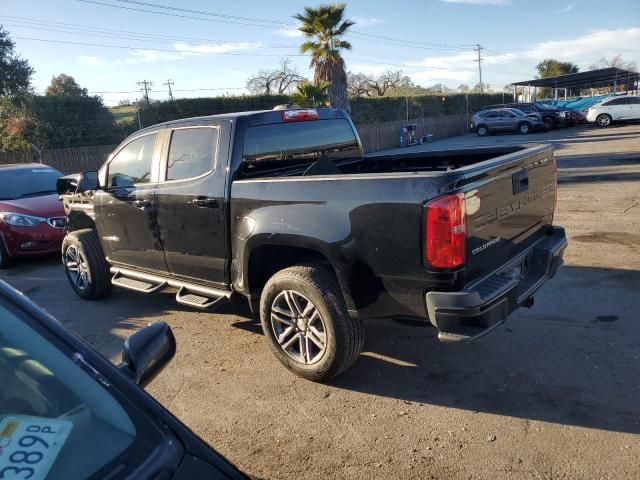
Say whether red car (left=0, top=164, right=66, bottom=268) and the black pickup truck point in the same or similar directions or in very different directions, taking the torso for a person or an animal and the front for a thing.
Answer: very different directions

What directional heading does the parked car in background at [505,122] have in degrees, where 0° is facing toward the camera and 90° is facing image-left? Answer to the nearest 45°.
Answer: approximately 315°

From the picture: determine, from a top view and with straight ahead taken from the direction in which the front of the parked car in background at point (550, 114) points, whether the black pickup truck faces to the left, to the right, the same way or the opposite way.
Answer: the opposite way

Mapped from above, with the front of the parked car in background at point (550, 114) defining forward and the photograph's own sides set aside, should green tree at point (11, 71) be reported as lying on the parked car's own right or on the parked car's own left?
on the parked car's own right

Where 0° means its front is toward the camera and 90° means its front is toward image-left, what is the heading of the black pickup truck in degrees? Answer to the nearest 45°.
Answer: approximately 135°

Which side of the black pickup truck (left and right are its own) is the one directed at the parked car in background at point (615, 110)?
right

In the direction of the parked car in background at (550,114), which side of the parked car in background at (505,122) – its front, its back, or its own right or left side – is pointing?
left
